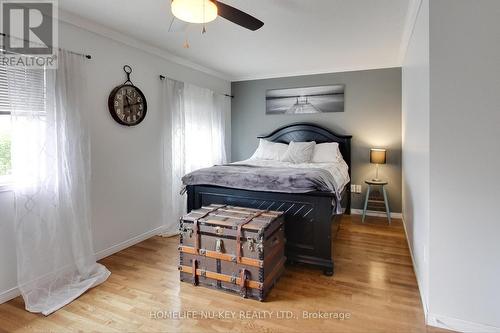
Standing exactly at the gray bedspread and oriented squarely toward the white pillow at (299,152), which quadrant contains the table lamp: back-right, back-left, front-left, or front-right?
front-right

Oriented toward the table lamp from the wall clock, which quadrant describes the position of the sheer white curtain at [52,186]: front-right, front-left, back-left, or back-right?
back-right

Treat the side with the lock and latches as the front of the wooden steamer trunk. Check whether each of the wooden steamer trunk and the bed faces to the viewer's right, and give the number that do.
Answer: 0

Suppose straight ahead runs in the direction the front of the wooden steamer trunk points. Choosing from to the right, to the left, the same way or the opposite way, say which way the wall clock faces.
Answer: to the left

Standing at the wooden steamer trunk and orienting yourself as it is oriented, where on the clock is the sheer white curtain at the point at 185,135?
The sheer white curtain is roughly at 4 o'clock from the wooden steamer trunk.

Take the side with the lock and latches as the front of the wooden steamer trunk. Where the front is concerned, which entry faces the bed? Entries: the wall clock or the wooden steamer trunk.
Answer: the wall clock

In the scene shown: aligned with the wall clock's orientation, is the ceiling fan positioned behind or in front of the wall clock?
in front

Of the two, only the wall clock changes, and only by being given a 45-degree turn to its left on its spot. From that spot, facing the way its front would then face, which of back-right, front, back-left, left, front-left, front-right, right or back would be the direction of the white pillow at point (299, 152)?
front

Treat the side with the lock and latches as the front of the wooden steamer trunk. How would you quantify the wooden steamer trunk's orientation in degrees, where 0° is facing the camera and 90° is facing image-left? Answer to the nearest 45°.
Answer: approximately 45°

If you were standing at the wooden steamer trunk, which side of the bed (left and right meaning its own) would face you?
front

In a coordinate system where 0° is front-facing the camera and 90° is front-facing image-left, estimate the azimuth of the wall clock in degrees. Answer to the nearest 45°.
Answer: approximately 315°

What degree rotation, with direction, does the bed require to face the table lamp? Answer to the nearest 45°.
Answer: approximately 180°

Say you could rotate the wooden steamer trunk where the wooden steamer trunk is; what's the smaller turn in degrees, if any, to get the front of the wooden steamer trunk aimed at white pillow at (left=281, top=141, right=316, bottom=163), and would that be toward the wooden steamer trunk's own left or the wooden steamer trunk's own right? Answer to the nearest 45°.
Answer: approximately 180°

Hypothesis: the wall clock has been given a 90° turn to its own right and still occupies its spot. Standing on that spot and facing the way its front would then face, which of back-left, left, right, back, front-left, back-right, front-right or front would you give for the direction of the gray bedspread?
left

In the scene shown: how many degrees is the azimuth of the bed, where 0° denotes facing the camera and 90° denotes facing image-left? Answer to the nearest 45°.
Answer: approximately 45°

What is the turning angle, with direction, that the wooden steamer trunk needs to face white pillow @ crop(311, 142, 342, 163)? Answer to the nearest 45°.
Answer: approximately 180°
